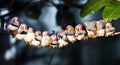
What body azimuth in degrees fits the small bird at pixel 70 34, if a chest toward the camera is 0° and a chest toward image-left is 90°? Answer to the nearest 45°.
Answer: approximately 45°

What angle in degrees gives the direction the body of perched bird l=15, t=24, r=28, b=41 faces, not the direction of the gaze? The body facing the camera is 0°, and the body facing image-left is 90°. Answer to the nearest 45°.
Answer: approximately 315°
